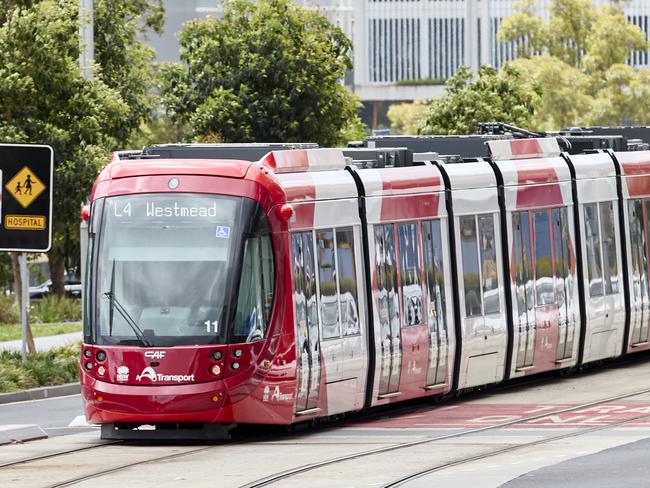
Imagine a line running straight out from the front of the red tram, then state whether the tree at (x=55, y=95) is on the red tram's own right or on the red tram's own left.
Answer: on the red tram's own right

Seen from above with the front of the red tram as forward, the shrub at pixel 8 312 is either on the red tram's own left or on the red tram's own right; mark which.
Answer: on the red tram's own right

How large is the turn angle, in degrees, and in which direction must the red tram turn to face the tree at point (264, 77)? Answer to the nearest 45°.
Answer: approximately 135° to its right

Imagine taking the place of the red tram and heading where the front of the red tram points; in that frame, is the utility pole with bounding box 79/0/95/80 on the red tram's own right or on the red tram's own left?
on the red tram's own right

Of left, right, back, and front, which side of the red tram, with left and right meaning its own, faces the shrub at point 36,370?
right

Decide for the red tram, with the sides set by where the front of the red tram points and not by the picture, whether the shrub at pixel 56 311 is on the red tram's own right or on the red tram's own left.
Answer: on the red tram's own right

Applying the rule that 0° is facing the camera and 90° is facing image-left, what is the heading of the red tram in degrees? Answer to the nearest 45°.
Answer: approximately 45°
